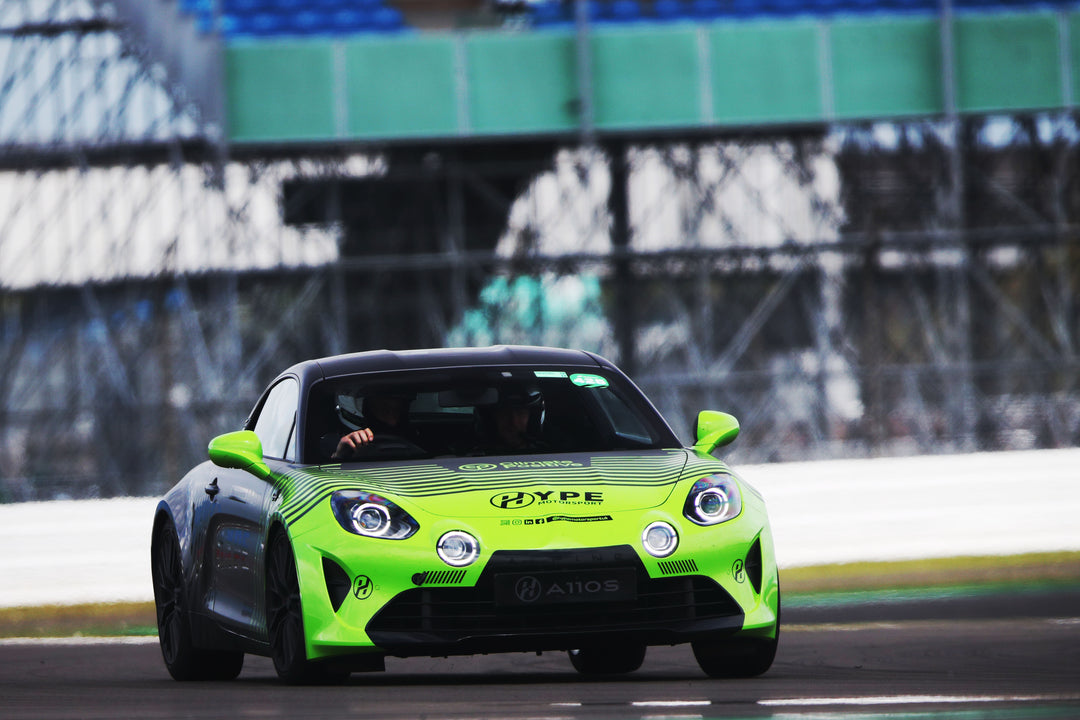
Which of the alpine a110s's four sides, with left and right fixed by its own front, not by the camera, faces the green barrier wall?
back

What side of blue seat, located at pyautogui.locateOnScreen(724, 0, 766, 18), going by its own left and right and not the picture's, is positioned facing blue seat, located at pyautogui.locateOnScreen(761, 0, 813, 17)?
left

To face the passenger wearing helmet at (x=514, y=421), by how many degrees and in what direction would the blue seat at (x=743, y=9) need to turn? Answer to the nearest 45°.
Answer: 0° — it already faces them

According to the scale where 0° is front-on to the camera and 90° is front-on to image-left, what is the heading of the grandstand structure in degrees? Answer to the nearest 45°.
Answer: approximately 0°

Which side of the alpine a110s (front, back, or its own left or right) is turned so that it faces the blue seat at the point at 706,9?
back

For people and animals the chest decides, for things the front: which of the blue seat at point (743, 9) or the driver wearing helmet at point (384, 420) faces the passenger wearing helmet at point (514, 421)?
the blue seat

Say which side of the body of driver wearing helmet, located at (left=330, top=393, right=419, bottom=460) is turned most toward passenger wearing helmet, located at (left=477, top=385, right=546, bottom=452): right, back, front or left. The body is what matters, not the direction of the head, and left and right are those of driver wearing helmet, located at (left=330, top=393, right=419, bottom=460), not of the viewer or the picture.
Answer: left

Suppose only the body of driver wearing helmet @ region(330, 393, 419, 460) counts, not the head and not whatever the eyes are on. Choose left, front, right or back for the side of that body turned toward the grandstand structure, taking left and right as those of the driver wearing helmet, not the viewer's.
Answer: back

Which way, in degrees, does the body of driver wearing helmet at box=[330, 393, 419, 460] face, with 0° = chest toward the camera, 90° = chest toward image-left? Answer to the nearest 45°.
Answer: approximately 0°

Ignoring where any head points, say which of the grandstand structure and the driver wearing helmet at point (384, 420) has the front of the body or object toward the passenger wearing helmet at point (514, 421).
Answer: the grandstand structure

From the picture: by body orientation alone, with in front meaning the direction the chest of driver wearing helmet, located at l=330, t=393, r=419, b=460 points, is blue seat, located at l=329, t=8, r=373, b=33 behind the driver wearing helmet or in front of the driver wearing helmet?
behind
